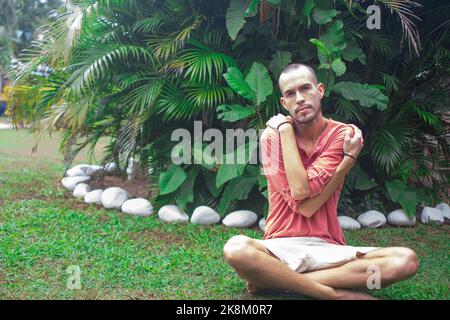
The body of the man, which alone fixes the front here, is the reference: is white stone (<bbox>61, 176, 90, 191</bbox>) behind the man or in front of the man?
behind

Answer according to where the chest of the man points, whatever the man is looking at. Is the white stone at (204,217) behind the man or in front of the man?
behind

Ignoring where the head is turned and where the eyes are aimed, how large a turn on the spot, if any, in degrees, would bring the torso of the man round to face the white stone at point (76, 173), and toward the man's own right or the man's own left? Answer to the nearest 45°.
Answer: approximately 135° to the man's own right

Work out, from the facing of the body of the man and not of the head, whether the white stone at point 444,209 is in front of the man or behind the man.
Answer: behind

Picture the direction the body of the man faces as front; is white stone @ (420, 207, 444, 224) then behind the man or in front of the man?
behind

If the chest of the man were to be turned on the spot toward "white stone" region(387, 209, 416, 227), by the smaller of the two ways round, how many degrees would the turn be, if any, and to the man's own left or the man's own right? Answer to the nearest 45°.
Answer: approximately 180°

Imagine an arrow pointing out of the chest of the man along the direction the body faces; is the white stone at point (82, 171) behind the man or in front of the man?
behind

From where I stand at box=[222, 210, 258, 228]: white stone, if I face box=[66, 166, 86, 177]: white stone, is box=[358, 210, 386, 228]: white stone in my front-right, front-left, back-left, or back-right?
back-right

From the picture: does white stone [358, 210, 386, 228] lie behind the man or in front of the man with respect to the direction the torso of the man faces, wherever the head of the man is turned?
behind

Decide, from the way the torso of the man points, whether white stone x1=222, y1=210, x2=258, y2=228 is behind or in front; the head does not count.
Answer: behind

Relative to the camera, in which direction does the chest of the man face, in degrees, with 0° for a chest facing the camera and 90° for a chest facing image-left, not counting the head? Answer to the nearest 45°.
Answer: approximately 0°

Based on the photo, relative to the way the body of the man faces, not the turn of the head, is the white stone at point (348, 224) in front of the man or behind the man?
behind
